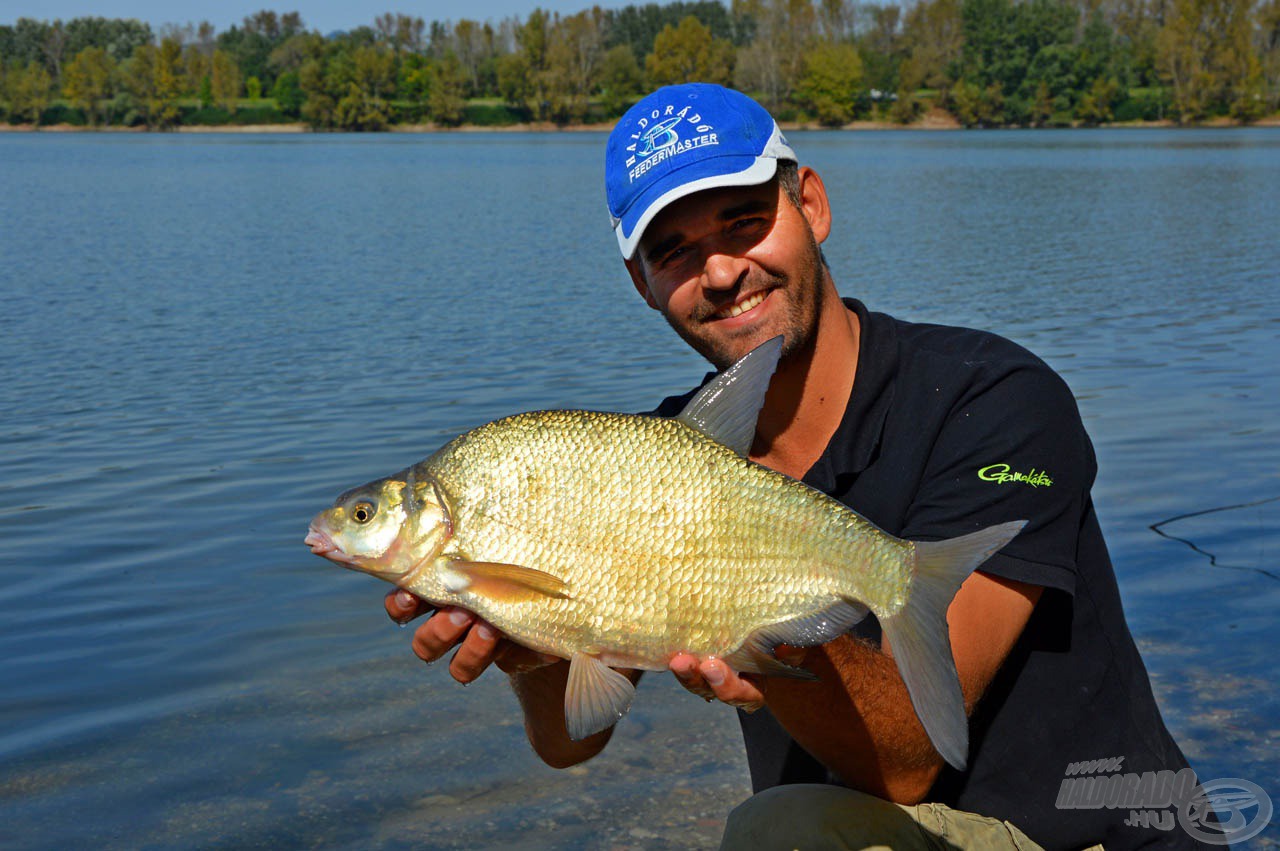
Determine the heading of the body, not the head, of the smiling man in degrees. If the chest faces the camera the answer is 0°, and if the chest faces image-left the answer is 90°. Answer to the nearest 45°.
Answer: approximately 45°
